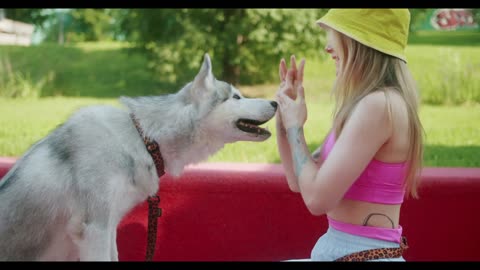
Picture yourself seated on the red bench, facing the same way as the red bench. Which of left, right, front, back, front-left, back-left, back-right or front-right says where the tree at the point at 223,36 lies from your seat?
back

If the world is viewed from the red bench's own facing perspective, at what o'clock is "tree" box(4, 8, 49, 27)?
The tree is roughly at 5 o'clock from the red bench.

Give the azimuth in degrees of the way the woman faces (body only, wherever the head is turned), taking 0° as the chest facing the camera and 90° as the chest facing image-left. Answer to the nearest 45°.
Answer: approximately 90°

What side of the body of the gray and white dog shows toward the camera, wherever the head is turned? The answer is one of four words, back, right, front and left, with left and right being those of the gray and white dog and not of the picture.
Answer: right

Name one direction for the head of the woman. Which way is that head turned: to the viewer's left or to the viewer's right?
to the viewer's left

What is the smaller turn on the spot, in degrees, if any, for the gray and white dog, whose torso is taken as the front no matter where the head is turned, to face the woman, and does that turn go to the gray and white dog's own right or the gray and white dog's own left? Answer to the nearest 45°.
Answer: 0° — it already faces them

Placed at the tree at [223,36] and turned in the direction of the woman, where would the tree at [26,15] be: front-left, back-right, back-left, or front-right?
back-right

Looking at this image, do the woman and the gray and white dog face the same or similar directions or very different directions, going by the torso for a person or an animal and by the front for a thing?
very different directions

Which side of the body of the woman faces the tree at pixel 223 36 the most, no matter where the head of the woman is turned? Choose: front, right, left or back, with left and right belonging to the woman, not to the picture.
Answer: right

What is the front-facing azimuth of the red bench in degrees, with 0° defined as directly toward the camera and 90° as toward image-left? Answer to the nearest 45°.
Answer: approximately 0°
